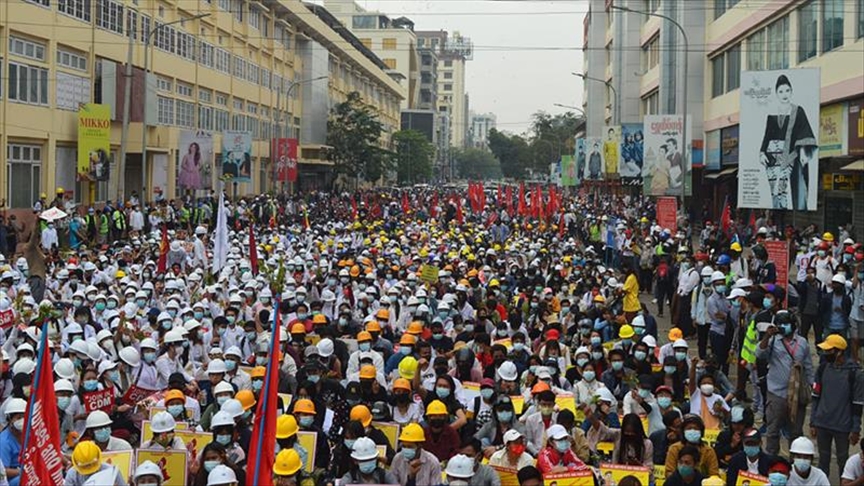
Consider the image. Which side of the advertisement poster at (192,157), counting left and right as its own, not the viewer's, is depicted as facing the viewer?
front

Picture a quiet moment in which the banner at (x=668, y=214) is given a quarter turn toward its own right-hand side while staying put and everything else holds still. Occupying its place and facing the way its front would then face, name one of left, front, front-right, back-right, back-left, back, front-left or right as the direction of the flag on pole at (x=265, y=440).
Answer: left

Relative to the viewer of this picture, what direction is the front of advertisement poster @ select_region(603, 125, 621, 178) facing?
facing the viewer

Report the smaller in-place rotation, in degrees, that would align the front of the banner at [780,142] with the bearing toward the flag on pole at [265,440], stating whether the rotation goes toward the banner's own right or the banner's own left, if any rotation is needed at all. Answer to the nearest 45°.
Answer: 0° — it already faces it

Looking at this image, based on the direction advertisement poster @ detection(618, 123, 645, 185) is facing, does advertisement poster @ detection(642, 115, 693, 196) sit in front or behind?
in front

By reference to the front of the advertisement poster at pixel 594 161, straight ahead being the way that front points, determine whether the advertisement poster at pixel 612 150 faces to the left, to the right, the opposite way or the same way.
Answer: the same way

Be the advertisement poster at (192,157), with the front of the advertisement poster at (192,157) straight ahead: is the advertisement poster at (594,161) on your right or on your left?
on your left

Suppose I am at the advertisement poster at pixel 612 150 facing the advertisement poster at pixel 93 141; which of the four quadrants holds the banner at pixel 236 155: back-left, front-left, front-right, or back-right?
front-right

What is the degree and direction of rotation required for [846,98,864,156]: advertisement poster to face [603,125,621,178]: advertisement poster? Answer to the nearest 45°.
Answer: approximately 90° to its right
